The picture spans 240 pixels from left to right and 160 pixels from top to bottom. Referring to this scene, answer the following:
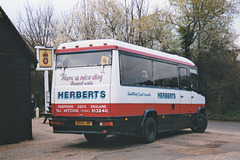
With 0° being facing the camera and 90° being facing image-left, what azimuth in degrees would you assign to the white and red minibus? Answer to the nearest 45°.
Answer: approximately 225°
